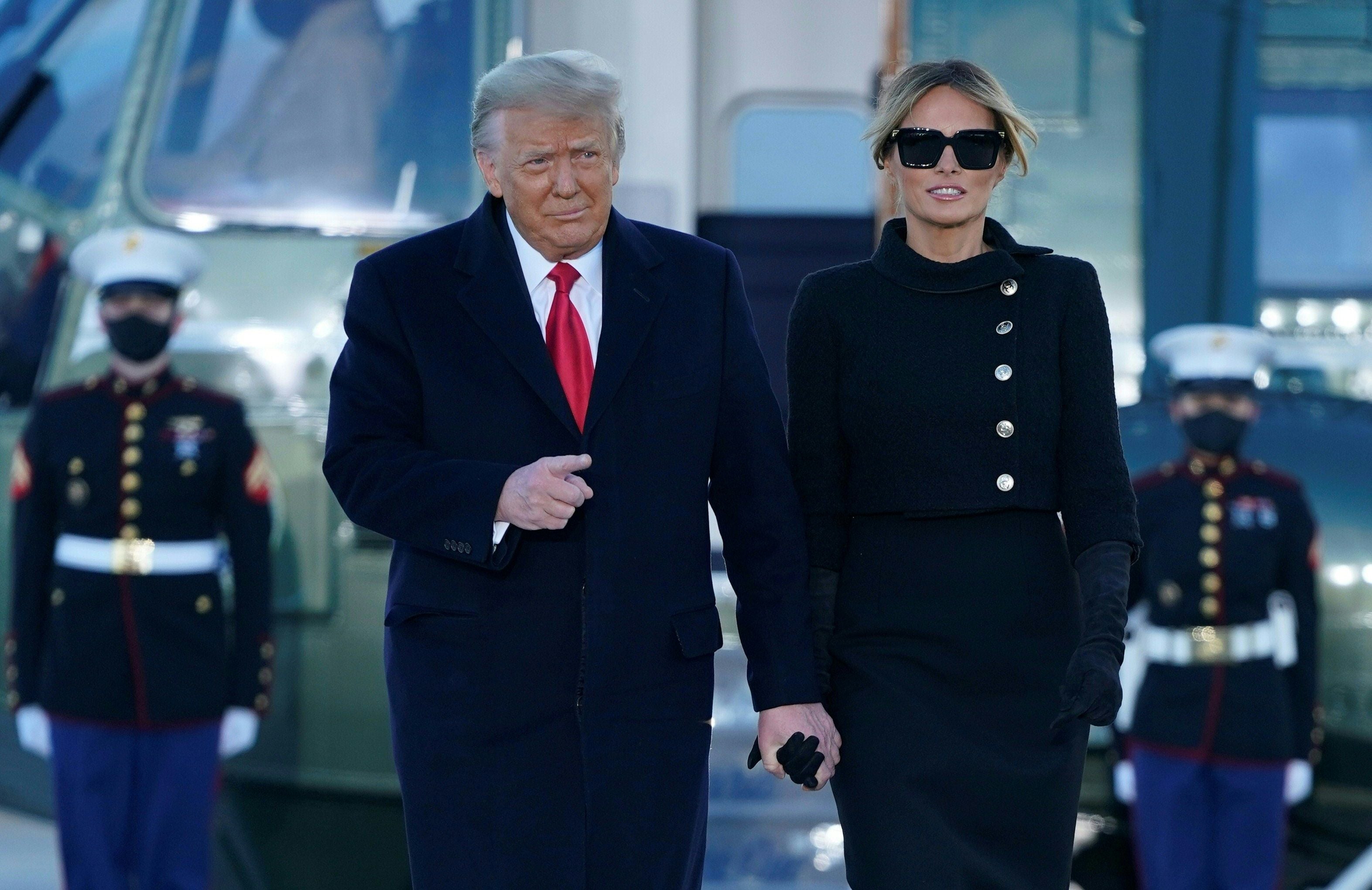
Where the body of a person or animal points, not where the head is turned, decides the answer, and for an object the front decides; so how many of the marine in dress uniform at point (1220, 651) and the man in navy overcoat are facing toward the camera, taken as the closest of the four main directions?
2

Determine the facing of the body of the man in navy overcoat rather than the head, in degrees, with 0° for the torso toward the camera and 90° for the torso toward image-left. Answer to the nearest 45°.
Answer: approximately 0°

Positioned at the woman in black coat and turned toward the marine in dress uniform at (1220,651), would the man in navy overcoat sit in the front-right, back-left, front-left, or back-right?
back-left

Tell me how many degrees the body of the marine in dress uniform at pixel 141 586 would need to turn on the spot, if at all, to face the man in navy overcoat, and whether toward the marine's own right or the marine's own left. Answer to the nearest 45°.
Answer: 0° — they already face them

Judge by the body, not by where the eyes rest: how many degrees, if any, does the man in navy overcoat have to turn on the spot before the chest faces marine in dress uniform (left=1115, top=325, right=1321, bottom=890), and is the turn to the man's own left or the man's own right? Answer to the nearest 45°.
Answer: approximately 135° to the man's own left

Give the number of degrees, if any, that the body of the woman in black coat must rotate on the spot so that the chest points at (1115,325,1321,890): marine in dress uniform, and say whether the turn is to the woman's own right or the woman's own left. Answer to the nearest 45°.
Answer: approximately 180°

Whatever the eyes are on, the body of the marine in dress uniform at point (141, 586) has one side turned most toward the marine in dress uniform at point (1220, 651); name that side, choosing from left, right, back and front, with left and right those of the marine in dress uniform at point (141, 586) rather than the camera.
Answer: left

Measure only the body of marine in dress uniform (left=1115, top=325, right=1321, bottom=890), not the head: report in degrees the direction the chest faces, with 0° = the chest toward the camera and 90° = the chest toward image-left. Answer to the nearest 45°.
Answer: approximately 0°

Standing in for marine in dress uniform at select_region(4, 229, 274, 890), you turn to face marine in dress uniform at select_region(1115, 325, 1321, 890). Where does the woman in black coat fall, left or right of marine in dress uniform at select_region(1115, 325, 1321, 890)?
right
